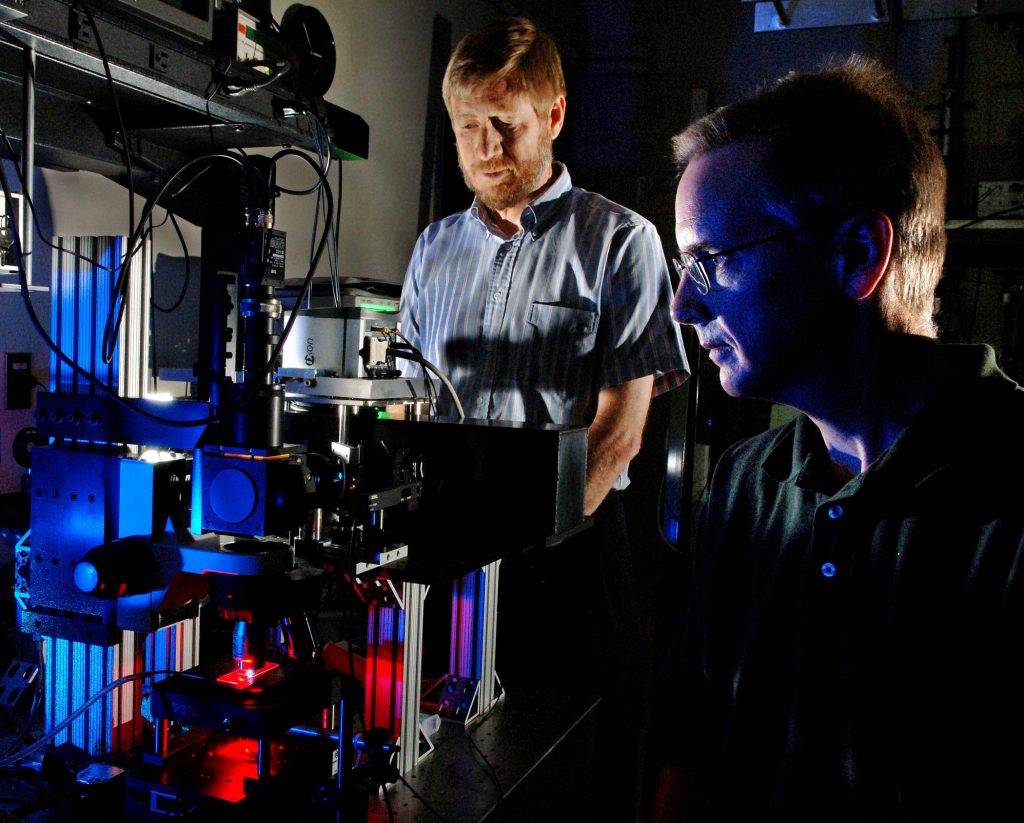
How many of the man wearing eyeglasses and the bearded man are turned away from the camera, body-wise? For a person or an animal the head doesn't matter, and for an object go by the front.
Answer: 0

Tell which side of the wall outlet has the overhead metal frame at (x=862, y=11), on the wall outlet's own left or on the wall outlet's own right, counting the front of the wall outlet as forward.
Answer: on the wall outlet's own left

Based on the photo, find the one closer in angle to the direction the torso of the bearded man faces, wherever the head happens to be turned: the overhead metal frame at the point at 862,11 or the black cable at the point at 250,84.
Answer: the black cable

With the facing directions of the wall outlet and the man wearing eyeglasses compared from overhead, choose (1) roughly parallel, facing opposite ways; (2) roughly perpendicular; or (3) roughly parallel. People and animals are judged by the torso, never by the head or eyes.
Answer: roughly perpendicular

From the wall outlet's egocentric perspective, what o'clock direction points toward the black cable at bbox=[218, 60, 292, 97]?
The black cable is roughly at 11 o'clock from the wall outlet.

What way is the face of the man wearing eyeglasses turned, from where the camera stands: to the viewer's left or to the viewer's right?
to the viewer's left

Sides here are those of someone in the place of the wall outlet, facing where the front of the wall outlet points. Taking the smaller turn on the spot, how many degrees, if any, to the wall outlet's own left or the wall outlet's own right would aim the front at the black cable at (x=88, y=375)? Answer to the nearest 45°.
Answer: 0° — it already faces it

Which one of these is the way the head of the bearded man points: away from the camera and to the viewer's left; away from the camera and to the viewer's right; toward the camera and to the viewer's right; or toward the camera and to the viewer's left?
toward the camera and to the viewer's left

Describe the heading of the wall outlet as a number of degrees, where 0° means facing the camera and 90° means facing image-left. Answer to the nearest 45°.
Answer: approximately 0°

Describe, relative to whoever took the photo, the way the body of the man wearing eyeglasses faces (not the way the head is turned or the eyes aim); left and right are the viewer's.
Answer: facing the viewer and to the left of the viewer

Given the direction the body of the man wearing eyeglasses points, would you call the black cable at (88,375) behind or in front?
in front

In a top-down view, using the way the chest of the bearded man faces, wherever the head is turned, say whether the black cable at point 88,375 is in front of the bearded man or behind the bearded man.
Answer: in front

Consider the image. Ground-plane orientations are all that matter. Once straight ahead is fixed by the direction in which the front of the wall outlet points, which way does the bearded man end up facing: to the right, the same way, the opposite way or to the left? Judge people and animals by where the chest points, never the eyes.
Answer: to the right

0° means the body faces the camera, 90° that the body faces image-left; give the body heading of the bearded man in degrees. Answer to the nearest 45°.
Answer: approximately 45°

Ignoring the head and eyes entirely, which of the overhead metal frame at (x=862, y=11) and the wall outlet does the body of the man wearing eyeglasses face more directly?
the wall outlet
